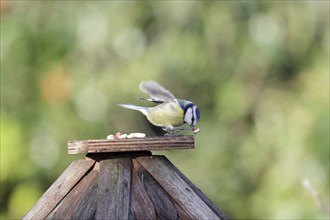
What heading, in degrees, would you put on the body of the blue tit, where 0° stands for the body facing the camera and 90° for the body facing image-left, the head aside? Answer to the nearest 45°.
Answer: approximately 270°
